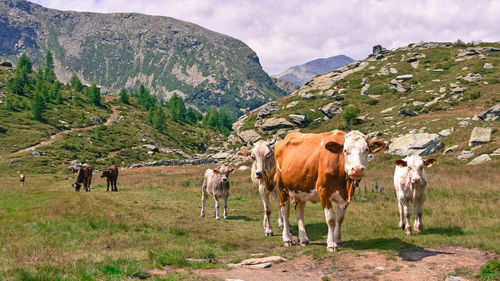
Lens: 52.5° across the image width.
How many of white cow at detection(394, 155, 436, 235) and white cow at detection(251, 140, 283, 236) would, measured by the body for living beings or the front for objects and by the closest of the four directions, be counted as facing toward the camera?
2

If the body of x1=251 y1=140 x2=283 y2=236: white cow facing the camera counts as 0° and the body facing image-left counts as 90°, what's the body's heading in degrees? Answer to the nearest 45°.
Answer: approximately 0°

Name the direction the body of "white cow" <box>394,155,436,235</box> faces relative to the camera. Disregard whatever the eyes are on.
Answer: toward the camera

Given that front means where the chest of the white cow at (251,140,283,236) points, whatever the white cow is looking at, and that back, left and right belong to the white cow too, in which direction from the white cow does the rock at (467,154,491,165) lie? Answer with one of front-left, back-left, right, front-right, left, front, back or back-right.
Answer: back-left

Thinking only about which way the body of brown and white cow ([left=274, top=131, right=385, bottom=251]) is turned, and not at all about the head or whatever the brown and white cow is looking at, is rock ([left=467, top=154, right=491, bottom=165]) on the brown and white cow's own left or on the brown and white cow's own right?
on the brown and white cow's own left

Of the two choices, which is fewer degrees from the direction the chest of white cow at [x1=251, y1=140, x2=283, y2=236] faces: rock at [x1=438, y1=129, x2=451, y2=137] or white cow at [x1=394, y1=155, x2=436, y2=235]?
the white cow
